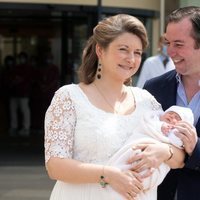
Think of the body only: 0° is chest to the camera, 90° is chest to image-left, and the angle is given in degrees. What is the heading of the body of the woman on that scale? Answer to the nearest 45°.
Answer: approximately 315°

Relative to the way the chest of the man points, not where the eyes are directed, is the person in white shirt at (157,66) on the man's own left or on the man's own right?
on the man's own right

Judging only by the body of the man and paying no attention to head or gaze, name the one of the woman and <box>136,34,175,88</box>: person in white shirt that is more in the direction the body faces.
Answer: the woman

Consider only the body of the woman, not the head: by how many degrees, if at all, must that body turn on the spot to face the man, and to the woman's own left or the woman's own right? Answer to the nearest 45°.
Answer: approximately 90° to the woman's own left
